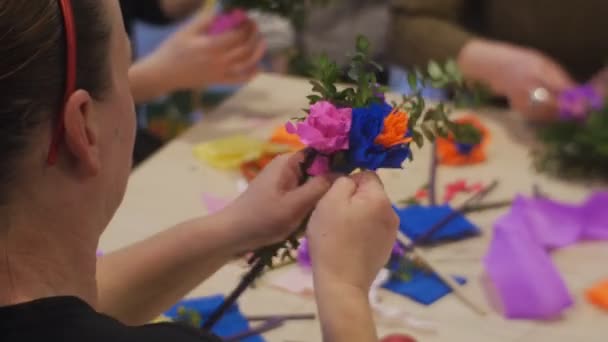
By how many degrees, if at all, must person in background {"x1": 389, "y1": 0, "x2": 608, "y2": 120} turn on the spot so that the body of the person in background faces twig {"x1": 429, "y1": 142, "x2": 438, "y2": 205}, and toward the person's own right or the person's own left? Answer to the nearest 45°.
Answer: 0° — they already face it

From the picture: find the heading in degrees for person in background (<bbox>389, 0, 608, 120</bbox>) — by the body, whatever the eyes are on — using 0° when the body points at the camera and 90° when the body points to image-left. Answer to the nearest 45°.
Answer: approximately 0°

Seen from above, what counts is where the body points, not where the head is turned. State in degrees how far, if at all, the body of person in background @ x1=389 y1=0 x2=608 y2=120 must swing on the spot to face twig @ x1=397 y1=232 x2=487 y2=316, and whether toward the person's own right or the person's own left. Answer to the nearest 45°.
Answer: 0° — they already face it

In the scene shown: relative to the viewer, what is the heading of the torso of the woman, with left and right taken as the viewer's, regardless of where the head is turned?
facing away from the viewer and to the right of the viewer

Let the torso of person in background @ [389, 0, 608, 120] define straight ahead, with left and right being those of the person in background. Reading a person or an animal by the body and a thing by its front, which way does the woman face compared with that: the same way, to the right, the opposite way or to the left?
the opposite way

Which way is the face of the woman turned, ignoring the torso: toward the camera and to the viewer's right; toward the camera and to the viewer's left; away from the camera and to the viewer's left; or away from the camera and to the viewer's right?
away from the camera and to the viewer's right

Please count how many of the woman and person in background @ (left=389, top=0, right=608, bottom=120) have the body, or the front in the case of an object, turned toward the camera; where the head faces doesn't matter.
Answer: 1
